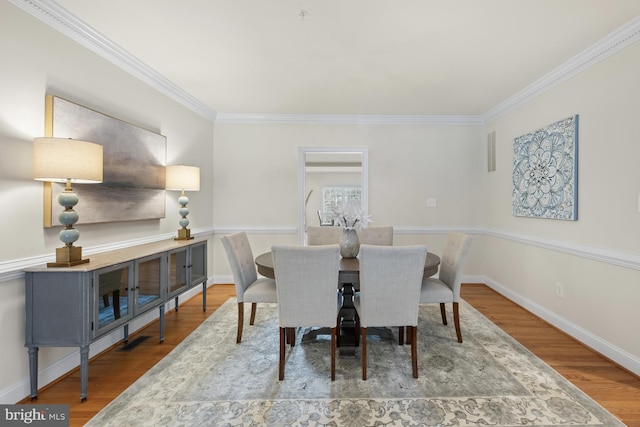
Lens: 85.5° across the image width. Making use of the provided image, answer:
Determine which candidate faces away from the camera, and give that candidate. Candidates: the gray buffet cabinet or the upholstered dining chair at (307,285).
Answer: the upholstered dining chair

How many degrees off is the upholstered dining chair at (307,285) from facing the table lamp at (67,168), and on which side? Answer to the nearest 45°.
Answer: approximately 90° to its left

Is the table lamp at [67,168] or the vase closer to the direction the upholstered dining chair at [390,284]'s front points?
the vase

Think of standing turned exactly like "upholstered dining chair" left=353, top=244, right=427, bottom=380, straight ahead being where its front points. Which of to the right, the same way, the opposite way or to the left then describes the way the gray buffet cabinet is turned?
to the right

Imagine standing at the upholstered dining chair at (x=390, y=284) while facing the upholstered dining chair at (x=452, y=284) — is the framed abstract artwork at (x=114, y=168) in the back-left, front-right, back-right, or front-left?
back-left

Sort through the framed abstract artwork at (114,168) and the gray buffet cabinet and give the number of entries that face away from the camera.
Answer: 0

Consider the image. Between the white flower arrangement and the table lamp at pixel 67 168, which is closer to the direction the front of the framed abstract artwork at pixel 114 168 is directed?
the white flower arrangement

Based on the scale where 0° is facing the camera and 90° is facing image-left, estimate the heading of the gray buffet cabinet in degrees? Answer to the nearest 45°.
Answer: approximately 315°

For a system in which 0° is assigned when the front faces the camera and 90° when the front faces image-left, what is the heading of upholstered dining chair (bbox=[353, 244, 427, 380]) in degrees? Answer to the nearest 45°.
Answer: approximately 180°

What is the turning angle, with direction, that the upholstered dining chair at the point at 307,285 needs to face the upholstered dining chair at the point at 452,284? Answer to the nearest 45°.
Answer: approximately 45° to its right

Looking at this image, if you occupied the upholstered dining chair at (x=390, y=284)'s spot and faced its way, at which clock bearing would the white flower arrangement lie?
The white flower arrangement is roughly at 11 o'clock from the upholstered dining chair.

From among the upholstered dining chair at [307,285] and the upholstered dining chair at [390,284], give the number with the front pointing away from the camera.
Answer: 2

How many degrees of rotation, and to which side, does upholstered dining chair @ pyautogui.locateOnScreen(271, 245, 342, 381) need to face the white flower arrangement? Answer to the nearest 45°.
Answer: approximately 45° to its right

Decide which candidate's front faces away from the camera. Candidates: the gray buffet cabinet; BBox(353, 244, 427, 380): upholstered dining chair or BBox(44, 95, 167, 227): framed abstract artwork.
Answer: the upholstered dining chair

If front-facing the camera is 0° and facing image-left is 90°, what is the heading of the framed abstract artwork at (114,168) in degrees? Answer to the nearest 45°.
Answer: approximately 315°

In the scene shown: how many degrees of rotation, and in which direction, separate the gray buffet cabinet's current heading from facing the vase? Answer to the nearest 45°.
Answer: approximately 45° to its left

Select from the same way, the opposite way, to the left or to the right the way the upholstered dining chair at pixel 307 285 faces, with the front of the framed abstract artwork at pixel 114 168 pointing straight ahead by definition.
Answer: to the left

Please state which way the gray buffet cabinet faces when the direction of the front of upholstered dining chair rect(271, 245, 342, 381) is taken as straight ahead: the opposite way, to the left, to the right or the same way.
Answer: to the right
